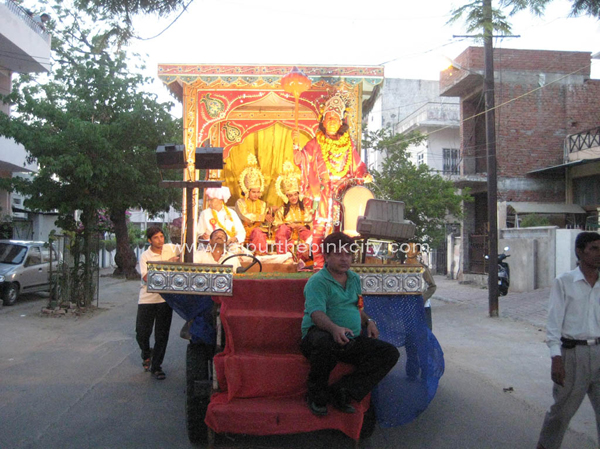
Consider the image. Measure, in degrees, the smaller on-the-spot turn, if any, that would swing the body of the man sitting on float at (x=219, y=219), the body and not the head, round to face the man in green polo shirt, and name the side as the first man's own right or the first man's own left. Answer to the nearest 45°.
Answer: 0° — they already face them

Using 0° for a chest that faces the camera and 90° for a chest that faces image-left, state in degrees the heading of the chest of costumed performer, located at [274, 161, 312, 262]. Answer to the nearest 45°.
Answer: approximately 0°

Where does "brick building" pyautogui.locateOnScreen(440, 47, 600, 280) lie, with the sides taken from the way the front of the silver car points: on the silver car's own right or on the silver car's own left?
on the silver car's own left

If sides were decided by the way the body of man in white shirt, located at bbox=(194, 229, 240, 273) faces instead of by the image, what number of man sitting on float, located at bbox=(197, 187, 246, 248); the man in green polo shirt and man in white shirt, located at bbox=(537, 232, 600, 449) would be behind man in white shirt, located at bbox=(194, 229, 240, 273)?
1

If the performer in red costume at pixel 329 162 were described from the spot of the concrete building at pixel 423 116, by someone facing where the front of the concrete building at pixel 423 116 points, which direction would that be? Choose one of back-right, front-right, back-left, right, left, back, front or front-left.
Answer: front-left

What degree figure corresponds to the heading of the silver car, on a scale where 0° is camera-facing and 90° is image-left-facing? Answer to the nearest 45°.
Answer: approximately 45°

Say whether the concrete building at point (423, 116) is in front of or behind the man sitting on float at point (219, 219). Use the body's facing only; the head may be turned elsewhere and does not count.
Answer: behind

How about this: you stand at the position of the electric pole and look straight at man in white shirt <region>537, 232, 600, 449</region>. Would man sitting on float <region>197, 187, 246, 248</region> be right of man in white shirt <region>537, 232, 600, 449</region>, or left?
right
